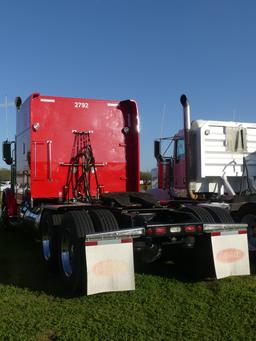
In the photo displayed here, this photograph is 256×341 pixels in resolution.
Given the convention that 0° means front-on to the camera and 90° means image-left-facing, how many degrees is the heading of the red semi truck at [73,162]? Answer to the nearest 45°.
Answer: approximately 135°
